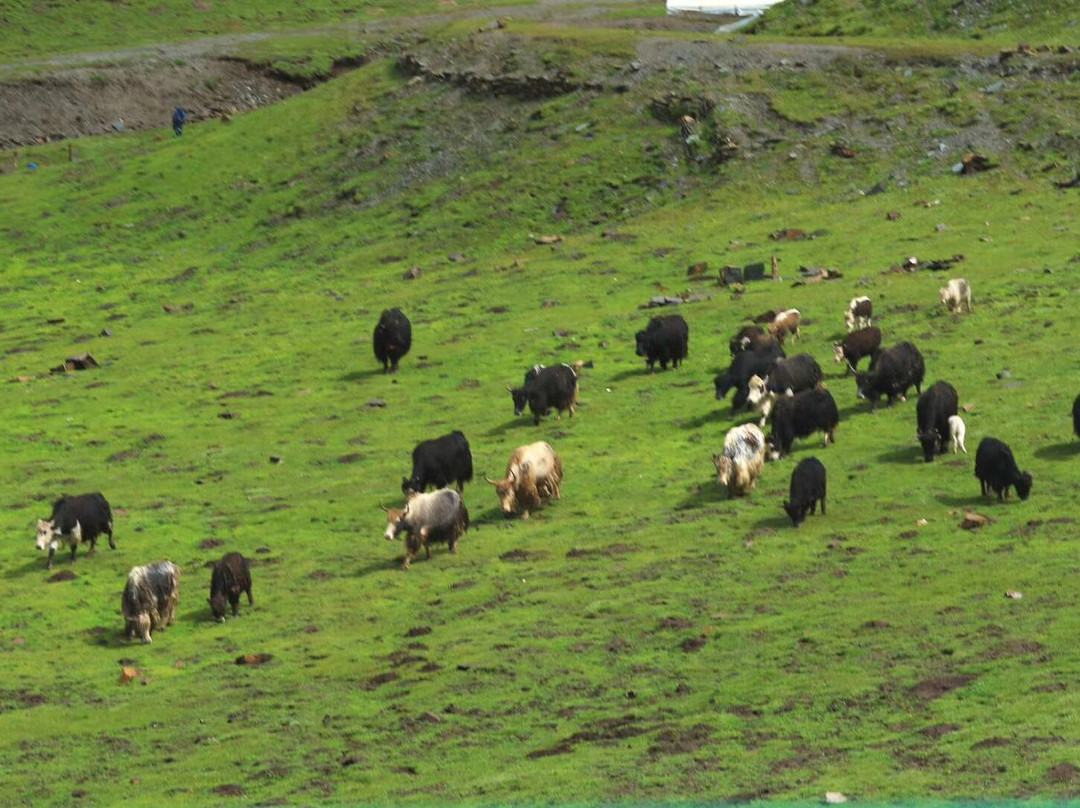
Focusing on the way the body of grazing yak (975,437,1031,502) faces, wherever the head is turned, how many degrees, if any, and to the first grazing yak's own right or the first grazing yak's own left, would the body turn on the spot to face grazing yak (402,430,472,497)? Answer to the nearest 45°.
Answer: approximately 135° to the first grazing yak's own right

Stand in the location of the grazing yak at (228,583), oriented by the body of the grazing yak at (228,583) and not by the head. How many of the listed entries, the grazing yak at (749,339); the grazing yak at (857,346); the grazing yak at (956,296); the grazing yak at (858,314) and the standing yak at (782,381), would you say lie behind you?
5

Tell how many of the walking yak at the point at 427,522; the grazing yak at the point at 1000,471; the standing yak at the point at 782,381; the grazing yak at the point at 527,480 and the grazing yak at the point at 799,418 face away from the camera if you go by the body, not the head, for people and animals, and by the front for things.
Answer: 0

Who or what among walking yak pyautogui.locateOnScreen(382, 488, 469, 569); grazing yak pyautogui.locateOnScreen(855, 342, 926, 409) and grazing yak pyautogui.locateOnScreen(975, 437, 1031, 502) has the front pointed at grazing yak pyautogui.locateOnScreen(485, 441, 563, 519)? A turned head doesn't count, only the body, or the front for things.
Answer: grazing yak pyautogui.locateOnScreen(855, 342, 926, 409)

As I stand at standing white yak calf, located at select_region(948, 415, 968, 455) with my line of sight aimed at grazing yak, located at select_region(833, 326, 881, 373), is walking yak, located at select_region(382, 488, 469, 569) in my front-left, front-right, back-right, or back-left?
back-left

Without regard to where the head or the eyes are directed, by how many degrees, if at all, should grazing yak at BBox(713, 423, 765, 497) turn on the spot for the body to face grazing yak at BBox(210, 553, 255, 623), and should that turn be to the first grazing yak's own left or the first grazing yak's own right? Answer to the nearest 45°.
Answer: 0° — it already faces it

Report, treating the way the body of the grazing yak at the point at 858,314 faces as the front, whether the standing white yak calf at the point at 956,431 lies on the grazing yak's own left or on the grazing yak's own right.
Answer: on the grazing yak's own left

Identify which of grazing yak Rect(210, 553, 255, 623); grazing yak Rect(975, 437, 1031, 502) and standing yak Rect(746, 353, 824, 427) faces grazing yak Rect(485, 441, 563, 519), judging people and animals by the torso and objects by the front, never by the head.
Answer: standing yak Rect(746, 353, 824, 427)

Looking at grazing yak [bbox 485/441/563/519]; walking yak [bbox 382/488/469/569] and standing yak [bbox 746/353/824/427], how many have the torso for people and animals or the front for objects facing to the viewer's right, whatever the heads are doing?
0

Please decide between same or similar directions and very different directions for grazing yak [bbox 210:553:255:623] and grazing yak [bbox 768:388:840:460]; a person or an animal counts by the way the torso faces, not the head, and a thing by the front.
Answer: same or similar directions

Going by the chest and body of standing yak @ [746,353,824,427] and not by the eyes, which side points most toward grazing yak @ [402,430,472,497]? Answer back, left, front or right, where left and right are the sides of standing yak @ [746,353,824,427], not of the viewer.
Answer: front

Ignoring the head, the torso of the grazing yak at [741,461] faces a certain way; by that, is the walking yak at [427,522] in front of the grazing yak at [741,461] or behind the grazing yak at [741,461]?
in front

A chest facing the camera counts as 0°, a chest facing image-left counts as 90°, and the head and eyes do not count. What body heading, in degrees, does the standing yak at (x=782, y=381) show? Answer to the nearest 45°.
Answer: approximately 45°

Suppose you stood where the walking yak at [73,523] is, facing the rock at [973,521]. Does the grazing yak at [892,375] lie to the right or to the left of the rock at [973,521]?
left

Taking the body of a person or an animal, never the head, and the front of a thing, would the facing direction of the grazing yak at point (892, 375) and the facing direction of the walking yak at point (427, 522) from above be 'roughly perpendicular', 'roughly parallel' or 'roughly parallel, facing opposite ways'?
roughly parallel

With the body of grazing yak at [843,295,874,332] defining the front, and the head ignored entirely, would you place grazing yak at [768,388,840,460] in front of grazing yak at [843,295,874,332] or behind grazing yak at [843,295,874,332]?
in front

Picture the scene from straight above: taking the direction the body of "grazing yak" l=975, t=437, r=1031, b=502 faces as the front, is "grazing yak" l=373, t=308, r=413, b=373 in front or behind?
behind

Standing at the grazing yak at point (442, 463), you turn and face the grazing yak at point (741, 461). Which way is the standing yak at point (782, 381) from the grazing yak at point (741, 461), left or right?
left

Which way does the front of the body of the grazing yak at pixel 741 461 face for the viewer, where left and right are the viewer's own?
facing the viewer and to the left of the viewer
